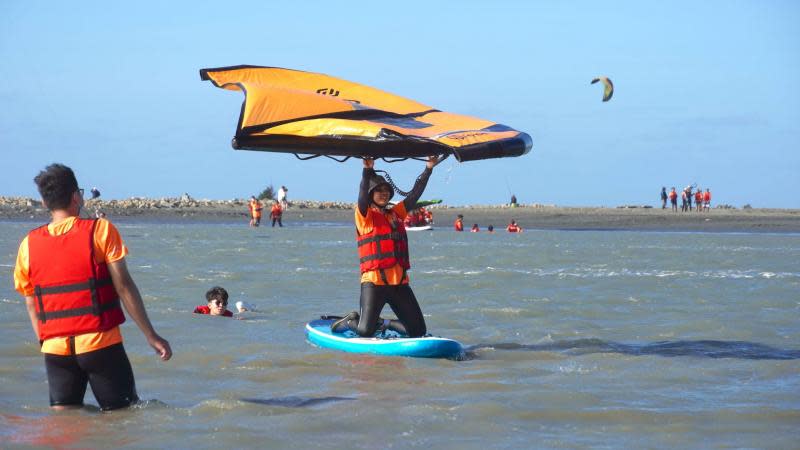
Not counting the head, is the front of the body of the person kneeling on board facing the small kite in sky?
no

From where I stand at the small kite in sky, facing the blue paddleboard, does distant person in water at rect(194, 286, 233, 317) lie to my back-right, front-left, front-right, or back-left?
front-right

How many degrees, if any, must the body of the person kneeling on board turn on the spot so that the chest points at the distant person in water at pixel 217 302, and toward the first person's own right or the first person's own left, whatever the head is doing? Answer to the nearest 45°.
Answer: approximately 180°

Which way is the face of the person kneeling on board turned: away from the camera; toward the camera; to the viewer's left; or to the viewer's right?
toward the camera

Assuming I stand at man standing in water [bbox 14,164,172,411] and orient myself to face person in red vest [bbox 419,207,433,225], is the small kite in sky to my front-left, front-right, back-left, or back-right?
front-right

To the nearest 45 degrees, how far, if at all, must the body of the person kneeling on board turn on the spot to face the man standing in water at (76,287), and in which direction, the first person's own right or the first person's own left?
approximately 90° to the first person's own right

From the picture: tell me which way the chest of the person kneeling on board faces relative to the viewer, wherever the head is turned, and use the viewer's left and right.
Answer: facing the viewer and to the right of the viewer

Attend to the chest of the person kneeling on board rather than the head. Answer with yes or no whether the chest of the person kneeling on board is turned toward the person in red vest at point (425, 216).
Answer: no
